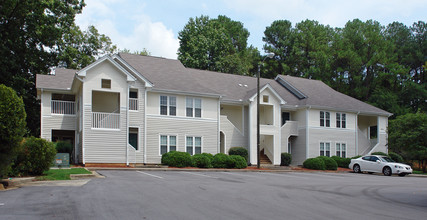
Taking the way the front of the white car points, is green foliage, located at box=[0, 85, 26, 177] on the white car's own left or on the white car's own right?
on the white car's own right

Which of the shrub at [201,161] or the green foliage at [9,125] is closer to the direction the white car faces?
the green foliage

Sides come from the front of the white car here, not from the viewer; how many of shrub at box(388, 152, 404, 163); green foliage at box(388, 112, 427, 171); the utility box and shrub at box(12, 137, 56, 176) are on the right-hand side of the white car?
2

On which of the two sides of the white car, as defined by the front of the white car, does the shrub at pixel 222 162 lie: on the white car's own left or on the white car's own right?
on the white car's own right
